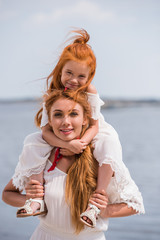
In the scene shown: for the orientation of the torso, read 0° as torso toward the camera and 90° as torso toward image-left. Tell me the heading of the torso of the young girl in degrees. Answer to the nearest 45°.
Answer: approximately 0°
